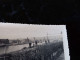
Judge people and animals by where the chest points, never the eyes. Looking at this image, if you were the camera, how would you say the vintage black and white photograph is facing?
facing the viewer
